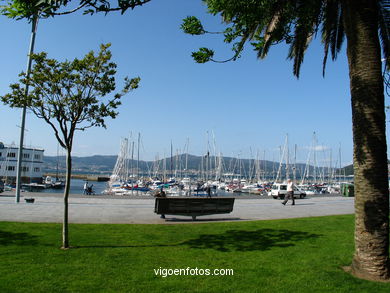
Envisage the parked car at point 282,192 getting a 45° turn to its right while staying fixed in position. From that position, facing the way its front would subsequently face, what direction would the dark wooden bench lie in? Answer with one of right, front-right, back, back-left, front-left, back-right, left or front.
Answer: front-right

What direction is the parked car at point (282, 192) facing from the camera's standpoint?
to the viewer's right

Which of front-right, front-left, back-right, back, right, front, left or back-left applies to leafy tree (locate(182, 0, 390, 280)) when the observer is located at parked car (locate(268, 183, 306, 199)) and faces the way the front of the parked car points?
right
